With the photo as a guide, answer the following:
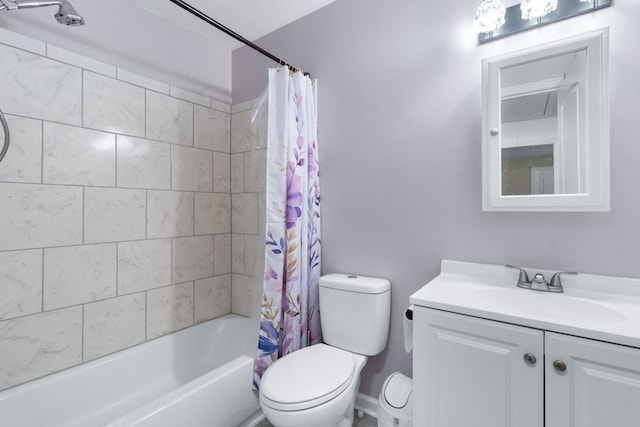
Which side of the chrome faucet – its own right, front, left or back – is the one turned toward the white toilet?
right

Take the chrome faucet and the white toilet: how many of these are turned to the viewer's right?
0

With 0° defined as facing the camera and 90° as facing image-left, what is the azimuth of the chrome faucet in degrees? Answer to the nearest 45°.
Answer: approximately 0°

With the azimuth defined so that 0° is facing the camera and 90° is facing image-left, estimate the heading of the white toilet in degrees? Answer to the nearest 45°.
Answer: approximately 45°

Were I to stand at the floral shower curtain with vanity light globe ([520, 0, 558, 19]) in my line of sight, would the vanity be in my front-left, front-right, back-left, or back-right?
front-right

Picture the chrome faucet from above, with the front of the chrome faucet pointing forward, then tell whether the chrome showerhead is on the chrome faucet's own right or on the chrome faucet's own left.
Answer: on the chrome faucet's own right

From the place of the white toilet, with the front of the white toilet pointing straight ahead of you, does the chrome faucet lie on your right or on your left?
on your left
